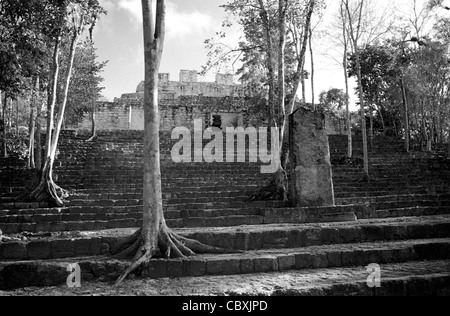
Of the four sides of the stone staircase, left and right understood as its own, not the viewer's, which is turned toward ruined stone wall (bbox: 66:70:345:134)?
back

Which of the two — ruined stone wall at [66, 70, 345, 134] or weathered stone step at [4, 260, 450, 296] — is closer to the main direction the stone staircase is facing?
the weathered stone step

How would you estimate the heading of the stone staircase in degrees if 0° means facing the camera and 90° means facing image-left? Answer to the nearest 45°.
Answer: approximately 0°

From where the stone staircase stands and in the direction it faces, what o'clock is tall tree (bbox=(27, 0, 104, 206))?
The tall tree is roughly at 4 o'clock from the stone staircase.

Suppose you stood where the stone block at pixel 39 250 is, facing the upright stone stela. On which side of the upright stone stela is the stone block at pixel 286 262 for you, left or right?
right
